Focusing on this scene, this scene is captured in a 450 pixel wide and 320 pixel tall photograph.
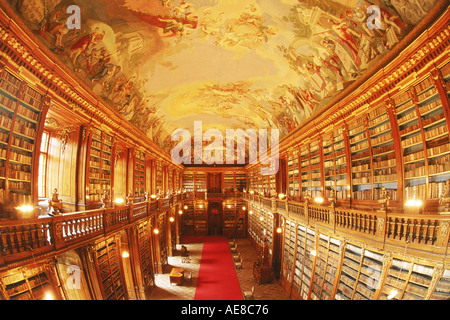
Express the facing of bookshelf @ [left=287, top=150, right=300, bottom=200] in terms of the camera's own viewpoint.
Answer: facing the viewer and to the left of the viewer

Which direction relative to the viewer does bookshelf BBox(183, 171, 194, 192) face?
toward the camera

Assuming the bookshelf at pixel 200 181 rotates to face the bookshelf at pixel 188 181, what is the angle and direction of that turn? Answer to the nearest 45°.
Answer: approximately 90° to its right

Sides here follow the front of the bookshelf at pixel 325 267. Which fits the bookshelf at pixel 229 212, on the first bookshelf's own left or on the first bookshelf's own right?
on the first bookshelf's own right

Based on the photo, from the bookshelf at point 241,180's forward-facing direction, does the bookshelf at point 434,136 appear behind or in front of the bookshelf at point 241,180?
in front

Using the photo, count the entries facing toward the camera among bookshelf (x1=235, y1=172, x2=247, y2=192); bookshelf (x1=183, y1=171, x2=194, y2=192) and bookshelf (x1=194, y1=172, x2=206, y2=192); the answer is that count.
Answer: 3

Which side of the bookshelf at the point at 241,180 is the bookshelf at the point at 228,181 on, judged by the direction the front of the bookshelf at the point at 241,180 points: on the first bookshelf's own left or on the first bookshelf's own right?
on the first bookshelf's own right

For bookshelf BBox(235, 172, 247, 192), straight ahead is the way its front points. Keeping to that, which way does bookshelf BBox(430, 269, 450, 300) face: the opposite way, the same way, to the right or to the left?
to the right

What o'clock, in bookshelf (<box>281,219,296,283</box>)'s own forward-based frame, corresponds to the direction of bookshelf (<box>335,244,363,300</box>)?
bookshelf (<box>335,244,363,300</box>) is roughly at 10 o'clock from bookshelf (<box>281,219,296,283</box>).

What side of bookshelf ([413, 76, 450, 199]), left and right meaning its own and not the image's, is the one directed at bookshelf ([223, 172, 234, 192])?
right

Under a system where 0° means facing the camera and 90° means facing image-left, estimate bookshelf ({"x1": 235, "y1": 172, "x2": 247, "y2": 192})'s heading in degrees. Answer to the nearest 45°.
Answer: approximately 0°

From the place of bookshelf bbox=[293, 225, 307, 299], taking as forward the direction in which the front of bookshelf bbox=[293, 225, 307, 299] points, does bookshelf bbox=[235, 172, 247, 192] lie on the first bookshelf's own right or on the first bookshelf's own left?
on the first bookshelf's own right

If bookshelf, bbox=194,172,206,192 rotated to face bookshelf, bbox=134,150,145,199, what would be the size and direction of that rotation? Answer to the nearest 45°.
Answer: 0° — it already faces it
